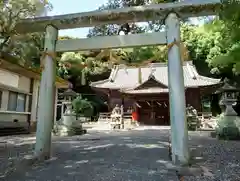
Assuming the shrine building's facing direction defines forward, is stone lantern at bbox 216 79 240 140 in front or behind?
in front

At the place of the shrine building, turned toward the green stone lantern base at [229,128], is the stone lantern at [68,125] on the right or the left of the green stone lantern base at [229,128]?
right

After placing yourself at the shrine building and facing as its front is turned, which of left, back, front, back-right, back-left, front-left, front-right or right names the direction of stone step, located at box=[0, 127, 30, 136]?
front-right

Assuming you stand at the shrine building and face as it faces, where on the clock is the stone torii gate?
The stone torii gate is roughly at 12 o'clock from the shrine building.

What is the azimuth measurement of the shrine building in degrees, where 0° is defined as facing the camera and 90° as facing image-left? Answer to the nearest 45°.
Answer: approximately 0°

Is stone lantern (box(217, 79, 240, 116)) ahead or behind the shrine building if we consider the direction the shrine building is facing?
ahead
